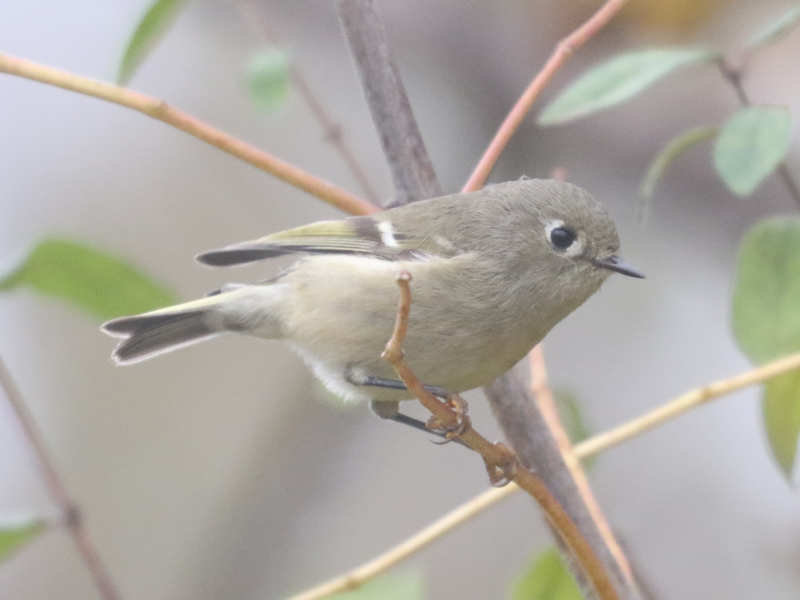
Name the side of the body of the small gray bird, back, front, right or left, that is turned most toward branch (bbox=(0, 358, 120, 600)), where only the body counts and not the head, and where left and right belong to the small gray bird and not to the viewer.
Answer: back

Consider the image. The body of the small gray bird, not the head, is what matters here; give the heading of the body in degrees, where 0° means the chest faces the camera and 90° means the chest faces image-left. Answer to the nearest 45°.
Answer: approximately 270°

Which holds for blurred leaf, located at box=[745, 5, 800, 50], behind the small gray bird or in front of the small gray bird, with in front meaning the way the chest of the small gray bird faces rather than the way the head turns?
in front
